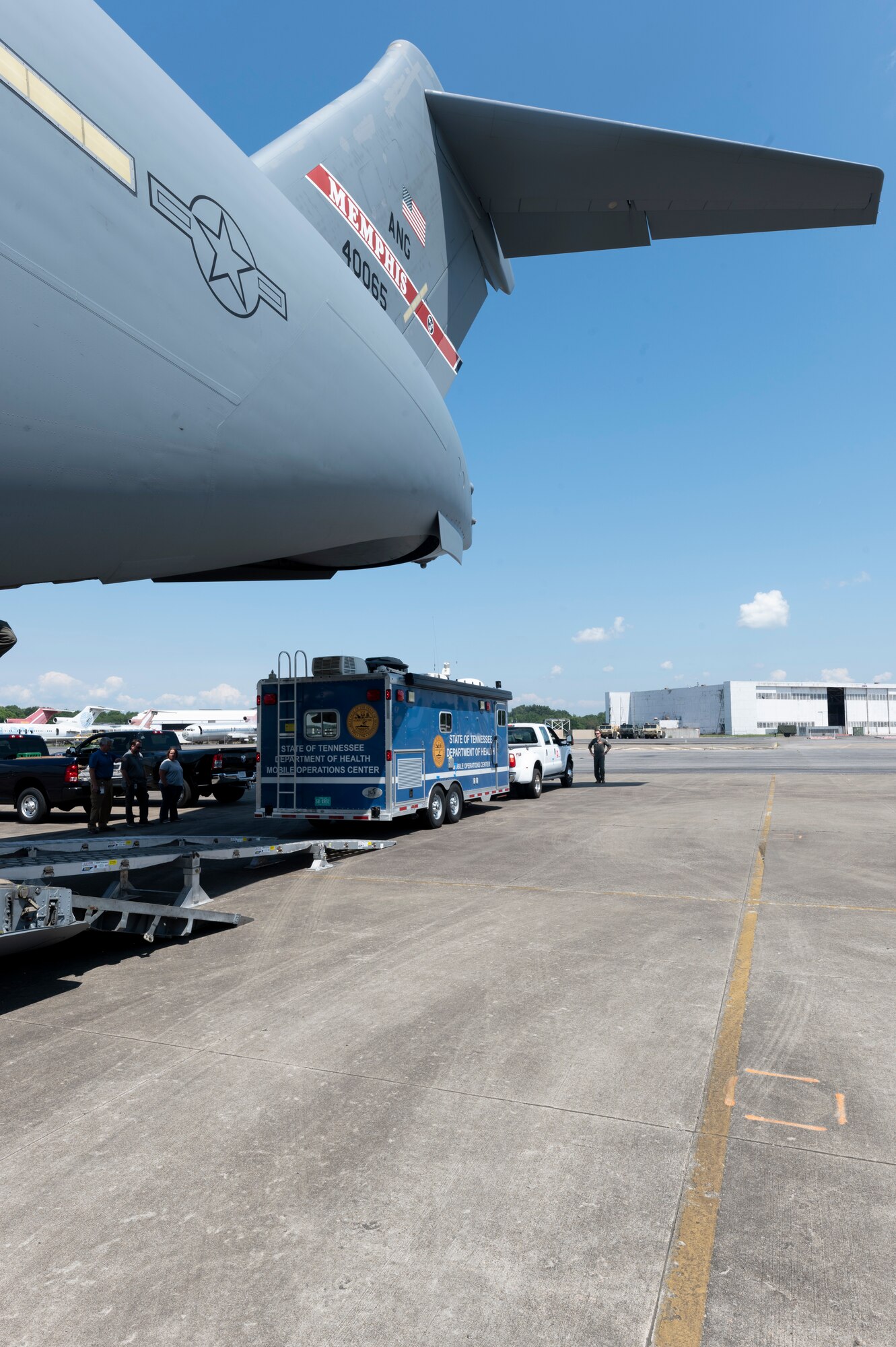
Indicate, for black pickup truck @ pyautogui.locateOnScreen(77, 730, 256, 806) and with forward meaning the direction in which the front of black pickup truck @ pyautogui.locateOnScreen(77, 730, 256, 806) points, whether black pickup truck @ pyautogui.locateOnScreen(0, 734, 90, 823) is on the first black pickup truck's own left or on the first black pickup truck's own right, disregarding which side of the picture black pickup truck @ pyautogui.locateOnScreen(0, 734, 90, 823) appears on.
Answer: on the first black pickup truck's own left

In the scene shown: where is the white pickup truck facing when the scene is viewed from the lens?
facing away from the viewer and to the right of the viewer

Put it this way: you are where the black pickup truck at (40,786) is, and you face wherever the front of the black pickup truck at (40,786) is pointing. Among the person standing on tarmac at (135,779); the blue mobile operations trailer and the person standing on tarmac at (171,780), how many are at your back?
3

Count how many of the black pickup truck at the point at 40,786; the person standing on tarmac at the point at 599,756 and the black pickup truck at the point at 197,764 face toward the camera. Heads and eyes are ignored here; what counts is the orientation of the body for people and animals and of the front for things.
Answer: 1

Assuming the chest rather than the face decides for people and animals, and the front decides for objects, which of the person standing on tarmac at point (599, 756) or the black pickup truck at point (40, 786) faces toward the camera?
the person standing on tarmac

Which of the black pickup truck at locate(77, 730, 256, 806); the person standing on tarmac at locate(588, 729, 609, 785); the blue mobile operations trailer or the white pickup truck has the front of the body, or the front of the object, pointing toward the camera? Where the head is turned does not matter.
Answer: the person standing on tarmac

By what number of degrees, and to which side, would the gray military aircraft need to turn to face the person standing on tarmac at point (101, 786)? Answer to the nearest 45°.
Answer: approximately 90° to its right

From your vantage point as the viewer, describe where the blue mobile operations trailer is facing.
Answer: facing away from the viewer and to the right of the viewer

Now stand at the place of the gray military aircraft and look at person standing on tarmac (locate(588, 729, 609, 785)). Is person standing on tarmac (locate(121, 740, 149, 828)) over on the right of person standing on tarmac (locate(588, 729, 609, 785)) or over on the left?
left

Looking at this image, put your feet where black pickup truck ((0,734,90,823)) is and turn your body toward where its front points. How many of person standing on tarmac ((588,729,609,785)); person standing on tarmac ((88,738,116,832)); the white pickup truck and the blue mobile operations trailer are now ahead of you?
0

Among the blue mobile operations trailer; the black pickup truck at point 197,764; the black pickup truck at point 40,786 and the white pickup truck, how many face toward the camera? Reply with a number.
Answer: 0

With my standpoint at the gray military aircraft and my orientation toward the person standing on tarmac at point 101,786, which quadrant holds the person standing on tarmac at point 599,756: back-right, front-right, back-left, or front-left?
front-right

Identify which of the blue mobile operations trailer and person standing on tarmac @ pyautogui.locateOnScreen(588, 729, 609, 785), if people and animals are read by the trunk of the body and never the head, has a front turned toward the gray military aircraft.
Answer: the person standing on tarmac

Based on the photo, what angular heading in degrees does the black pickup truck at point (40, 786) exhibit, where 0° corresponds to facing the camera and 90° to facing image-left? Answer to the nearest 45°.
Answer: approximately 135°

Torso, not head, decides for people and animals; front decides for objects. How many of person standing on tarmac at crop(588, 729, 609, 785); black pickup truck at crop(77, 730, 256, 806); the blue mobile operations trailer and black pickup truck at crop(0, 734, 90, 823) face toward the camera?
1

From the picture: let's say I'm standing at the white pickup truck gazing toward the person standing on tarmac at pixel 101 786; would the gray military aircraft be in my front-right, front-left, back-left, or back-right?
front-left
